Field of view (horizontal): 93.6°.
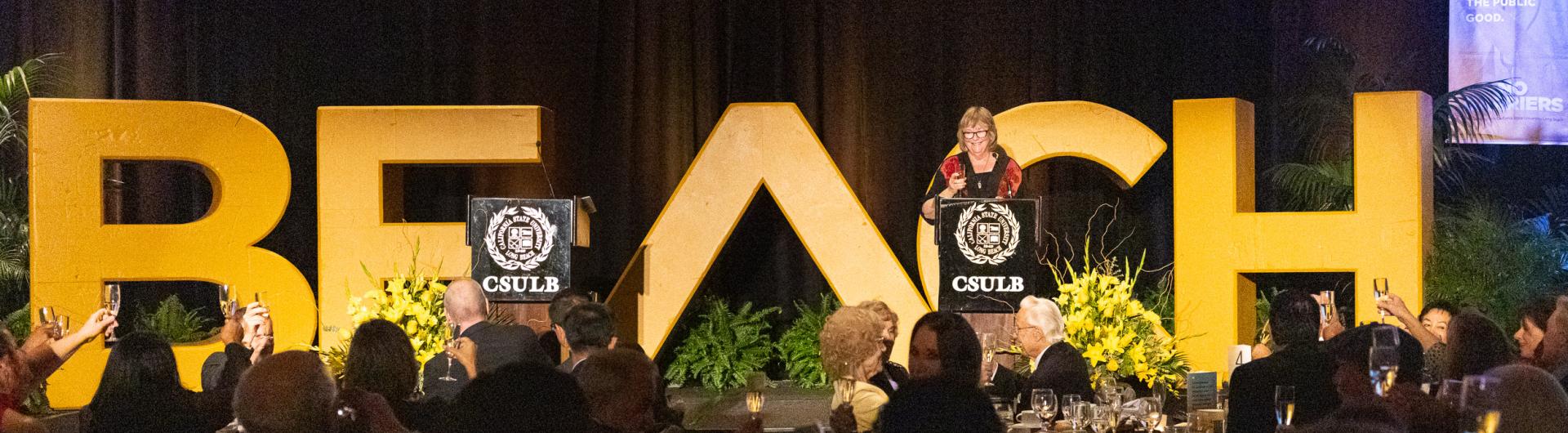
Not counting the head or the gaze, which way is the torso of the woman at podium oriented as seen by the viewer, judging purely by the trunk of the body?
toward the camera

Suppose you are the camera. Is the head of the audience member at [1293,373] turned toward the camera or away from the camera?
away from the camera

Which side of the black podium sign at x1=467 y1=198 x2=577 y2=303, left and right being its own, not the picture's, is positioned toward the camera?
front

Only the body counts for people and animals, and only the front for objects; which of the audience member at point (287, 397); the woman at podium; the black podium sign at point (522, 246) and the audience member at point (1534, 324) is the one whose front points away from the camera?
the audience member at point (287, 397)

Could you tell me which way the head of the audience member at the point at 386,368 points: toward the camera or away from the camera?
away from the camera

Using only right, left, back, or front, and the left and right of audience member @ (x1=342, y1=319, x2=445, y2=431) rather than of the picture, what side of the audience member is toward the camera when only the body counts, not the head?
back

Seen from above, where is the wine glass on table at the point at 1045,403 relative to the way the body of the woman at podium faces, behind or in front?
in front

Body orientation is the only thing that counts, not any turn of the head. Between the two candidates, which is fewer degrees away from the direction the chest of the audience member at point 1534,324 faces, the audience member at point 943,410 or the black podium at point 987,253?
the black podium

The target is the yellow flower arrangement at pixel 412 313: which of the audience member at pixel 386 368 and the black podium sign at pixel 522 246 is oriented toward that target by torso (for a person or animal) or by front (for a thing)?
the audience member

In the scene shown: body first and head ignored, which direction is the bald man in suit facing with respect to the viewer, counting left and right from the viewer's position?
facing away from the viewer and to the left of the viewer

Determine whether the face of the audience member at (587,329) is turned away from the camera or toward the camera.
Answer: away from the camera

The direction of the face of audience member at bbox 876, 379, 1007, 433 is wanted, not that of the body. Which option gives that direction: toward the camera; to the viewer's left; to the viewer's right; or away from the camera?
away from the camera

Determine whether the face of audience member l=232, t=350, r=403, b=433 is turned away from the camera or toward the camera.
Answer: away from the camera

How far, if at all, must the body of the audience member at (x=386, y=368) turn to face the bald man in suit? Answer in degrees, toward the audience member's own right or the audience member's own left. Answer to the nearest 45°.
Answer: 0° — they already face them
